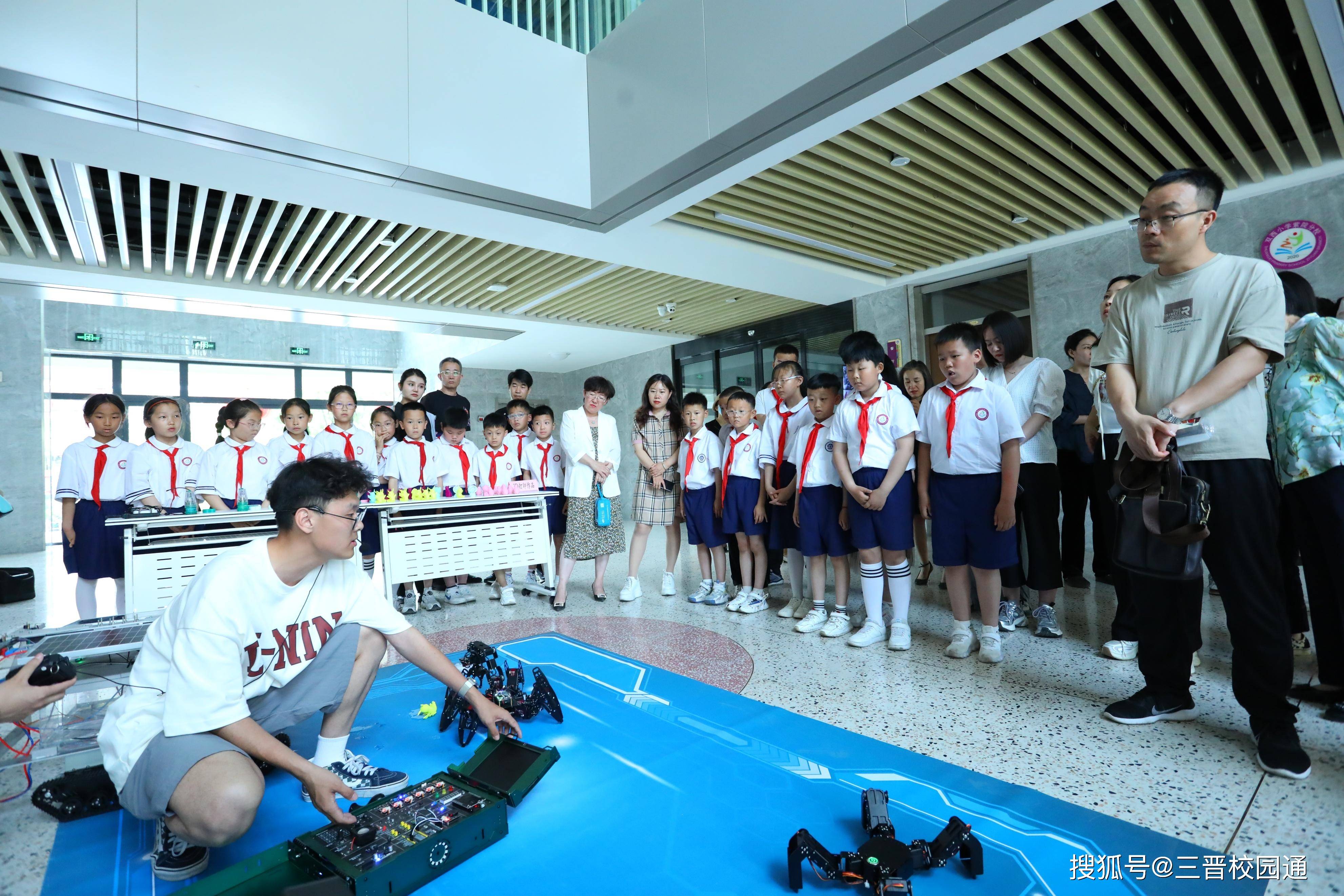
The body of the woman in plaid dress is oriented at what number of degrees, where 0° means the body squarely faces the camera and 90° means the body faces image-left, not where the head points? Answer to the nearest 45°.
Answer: approximately 0°

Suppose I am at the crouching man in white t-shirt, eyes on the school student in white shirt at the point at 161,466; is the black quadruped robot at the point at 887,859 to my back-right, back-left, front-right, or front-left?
back-right

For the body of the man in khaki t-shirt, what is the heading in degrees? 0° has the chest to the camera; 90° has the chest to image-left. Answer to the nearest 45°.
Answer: approximately 45°

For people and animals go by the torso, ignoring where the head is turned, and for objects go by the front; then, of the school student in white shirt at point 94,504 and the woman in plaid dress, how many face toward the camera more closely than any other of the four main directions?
2

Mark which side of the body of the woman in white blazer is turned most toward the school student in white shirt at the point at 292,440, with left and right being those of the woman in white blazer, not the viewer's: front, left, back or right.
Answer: right
